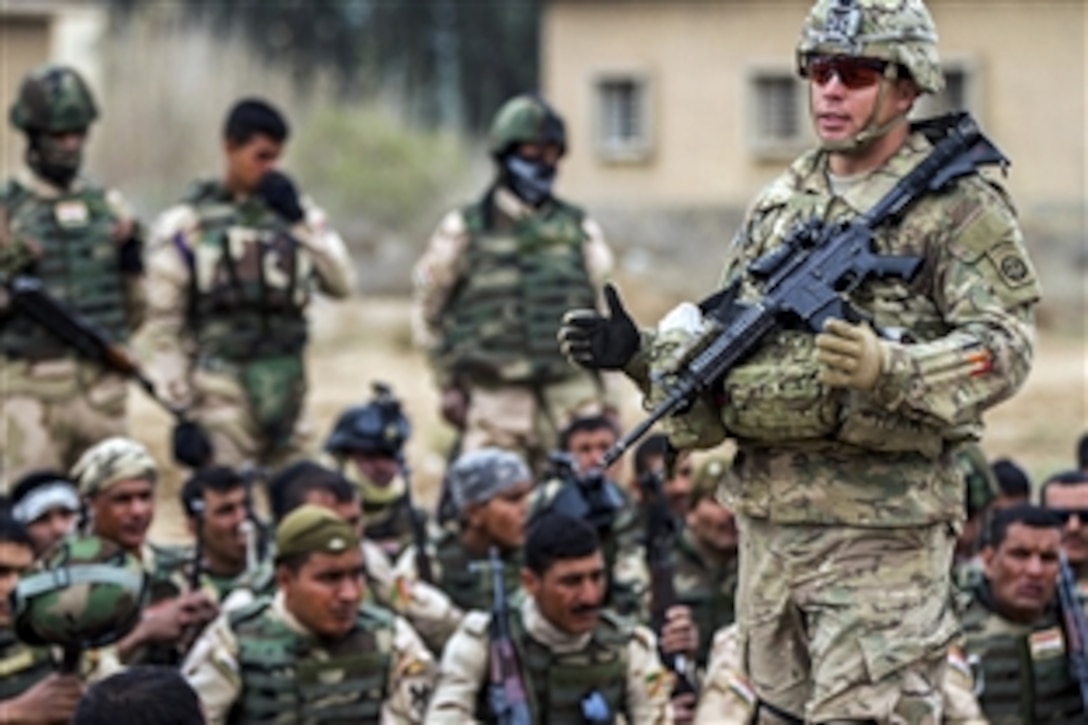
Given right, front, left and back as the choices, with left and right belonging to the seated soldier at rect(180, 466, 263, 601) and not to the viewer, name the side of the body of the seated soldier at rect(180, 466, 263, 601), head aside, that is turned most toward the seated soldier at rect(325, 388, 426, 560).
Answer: left

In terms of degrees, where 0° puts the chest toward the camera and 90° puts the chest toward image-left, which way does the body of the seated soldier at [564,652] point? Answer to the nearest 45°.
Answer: approximately 315°

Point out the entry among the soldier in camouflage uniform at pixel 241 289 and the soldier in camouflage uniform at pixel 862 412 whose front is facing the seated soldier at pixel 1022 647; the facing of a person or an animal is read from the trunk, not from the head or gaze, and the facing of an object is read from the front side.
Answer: the soldier in camouflage uniform at pixel 241 289

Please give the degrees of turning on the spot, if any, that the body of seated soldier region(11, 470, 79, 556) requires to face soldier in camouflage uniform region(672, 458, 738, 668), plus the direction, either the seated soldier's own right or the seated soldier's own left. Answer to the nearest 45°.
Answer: approximately 45° to the seated soldier's own left

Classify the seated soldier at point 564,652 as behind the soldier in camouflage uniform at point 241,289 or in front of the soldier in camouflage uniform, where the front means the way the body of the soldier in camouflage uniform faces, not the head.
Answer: in front

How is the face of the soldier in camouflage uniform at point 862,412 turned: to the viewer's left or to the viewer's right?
to the viewer's left

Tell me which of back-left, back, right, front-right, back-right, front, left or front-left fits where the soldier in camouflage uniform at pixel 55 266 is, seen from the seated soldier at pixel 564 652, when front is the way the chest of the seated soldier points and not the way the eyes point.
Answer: back
